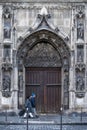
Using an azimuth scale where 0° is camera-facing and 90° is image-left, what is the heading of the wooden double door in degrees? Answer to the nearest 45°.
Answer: approximately 0°

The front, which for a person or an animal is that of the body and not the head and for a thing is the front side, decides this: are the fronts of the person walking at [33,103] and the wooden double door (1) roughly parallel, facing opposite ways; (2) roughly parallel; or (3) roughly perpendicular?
roughly perpendicular

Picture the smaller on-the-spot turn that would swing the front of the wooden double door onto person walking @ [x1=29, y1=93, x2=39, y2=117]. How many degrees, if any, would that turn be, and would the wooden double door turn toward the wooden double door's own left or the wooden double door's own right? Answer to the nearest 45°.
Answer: approximately 45° to the wooden double door's own right
